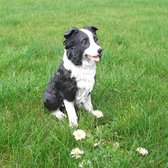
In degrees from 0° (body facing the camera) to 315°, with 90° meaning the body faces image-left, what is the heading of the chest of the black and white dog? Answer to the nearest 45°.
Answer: approximately 315°

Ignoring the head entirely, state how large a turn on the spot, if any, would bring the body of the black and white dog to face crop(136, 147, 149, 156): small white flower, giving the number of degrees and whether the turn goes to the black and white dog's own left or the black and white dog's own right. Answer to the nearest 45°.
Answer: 0° — it already faces it

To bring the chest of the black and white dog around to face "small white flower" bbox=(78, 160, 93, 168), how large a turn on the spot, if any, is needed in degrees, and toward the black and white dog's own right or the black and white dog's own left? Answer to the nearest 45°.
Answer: approximately 45° to the black and white dog's own right

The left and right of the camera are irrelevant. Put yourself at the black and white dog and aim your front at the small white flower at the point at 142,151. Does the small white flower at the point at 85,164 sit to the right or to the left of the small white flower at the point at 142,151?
right

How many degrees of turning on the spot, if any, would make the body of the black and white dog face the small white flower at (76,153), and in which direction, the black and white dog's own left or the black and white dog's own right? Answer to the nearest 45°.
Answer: approximately 45° to the black and white dog's own right
